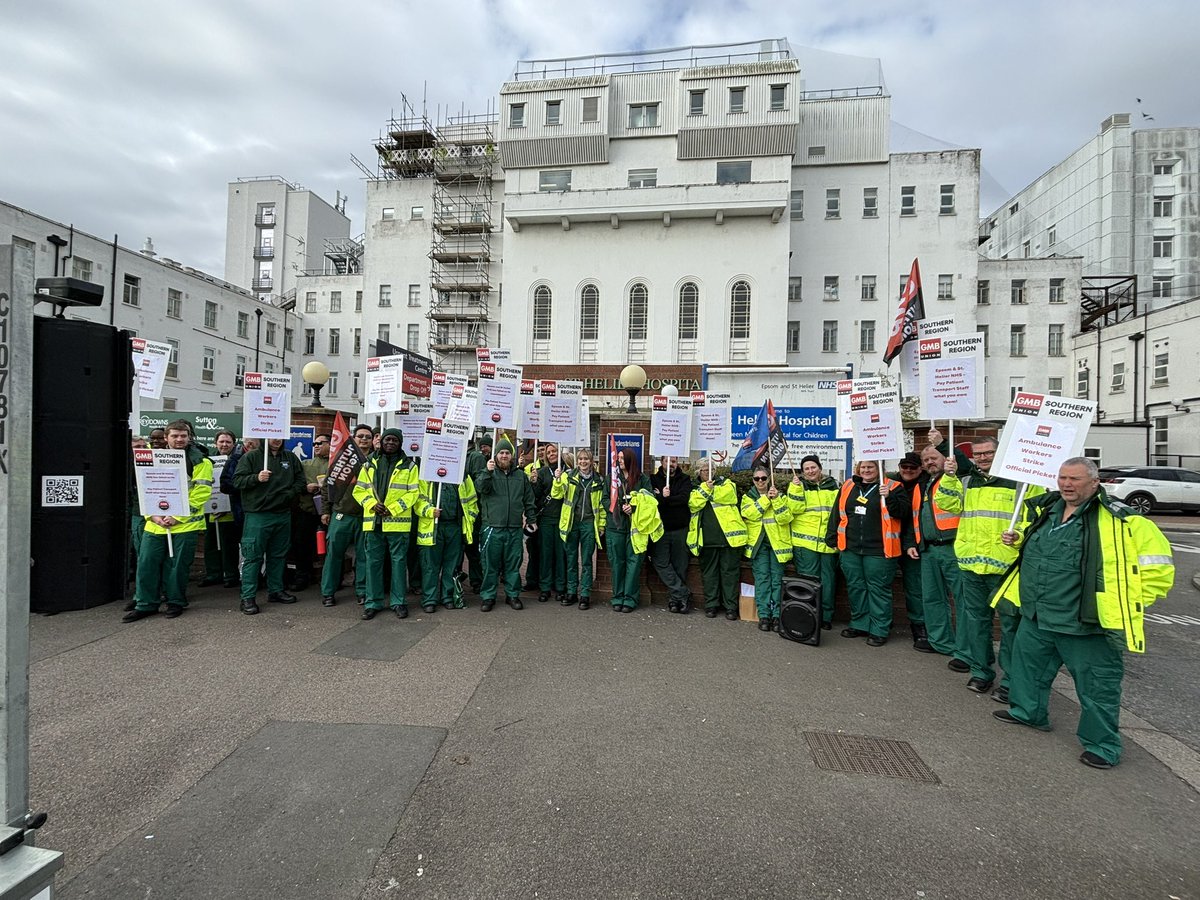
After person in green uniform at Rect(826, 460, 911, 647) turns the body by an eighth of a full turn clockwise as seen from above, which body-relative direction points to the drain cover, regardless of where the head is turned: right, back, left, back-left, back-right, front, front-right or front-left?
front-left

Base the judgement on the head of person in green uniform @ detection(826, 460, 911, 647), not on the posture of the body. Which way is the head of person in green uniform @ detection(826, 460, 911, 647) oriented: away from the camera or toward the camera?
toward the camera

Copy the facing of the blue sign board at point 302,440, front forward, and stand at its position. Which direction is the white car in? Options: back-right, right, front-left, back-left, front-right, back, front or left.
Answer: left

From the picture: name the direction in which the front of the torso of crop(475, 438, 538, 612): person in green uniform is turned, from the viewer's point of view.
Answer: toward the camera

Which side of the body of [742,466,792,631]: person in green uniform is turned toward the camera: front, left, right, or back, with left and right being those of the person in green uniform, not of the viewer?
front

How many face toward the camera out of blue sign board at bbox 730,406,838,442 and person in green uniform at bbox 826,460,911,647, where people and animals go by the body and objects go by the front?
2

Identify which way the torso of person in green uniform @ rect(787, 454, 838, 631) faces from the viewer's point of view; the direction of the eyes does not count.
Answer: toward the camera

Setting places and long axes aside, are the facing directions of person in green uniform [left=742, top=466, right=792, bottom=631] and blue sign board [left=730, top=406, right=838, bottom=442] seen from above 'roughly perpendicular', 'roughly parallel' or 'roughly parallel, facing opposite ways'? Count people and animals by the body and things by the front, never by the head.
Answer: roughly parallel

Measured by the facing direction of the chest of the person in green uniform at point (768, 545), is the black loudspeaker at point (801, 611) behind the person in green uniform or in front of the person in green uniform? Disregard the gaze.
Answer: in front

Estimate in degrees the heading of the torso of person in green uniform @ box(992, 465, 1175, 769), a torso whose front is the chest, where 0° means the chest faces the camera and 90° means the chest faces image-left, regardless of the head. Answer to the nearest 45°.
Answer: approximately 45°

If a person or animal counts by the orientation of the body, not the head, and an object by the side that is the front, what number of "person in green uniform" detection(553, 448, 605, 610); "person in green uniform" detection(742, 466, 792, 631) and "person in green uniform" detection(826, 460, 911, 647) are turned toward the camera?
3
